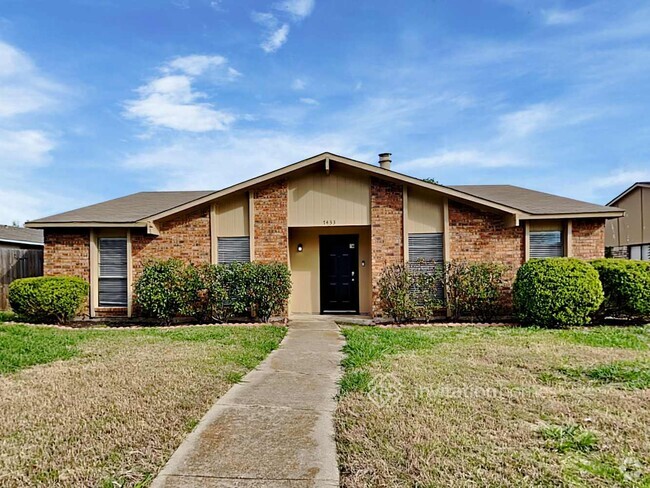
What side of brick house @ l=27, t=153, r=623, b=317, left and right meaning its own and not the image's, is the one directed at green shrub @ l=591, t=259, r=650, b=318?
left

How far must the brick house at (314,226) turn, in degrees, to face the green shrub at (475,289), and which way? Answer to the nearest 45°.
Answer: approximately 90° to its left

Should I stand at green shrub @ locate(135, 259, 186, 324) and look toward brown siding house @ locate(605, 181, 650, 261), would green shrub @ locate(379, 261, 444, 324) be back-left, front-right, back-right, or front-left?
front-right

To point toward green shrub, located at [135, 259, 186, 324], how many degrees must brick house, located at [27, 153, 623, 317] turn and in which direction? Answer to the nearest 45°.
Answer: approximately 90° to its right

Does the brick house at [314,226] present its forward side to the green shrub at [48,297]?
no

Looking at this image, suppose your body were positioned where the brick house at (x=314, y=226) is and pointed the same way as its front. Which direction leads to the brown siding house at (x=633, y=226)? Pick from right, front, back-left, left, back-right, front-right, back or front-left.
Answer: back-left

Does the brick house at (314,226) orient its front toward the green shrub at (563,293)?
no

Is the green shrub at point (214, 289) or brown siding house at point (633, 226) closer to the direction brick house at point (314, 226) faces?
the green shrub

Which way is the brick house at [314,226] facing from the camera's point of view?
toward the camera

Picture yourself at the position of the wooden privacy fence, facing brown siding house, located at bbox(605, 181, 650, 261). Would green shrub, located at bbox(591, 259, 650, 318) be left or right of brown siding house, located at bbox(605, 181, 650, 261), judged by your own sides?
right
